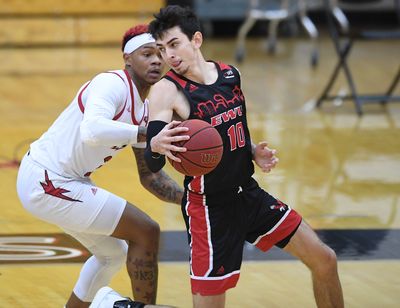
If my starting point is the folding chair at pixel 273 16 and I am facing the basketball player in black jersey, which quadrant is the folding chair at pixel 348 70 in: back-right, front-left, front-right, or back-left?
front-left

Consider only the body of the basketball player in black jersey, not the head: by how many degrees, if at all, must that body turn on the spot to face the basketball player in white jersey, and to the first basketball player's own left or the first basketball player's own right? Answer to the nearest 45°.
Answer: approximately 135° to the first basketball player's own right

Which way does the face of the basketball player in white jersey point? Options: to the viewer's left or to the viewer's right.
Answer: to the viewer's right

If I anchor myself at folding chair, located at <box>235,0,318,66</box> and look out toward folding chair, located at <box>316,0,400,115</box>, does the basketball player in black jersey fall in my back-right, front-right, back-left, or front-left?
front-right

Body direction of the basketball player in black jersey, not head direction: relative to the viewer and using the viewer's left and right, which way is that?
facing the viewer and to the right of the viewer
